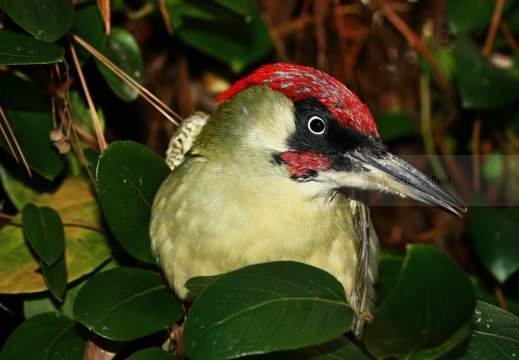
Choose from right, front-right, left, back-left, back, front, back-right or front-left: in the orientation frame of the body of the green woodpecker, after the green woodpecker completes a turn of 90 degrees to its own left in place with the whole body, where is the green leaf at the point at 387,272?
front

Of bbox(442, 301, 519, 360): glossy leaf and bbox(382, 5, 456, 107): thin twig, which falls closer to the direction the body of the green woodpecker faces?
the glossy leaf

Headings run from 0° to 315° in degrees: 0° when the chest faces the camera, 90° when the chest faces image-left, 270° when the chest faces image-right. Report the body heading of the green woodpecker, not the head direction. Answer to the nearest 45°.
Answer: approximately 315°

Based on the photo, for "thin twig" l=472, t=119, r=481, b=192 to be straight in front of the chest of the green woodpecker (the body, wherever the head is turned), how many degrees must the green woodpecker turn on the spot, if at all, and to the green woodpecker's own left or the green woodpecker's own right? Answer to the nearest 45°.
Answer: approximately 90° to the green woodpecker's own left

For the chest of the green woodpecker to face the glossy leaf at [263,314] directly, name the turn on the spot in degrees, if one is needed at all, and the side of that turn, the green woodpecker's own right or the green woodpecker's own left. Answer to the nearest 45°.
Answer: approximately 45° to the green woodpecker's own right

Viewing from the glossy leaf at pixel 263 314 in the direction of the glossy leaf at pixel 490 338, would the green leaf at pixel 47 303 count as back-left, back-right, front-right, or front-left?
back-left

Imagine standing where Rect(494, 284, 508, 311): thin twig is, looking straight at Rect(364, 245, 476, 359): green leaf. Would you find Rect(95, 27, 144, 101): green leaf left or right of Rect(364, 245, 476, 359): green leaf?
right

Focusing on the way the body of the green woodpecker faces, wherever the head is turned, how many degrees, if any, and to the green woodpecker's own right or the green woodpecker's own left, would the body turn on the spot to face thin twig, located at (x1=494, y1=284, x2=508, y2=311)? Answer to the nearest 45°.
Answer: approximately 90° to the green woodpecker's own left

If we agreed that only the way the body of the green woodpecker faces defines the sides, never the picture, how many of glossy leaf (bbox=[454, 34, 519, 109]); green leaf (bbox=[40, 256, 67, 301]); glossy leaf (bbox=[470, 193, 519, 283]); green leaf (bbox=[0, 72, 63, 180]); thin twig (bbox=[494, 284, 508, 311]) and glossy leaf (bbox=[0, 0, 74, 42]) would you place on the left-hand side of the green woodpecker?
3

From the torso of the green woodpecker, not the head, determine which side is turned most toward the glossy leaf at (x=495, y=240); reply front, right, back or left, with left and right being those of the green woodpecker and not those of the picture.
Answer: left

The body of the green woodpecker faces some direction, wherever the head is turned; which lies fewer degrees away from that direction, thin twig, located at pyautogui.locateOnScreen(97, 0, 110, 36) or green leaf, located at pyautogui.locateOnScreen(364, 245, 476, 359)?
the green leaf

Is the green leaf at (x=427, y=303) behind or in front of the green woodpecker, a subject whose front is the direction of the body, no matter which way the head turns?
in front

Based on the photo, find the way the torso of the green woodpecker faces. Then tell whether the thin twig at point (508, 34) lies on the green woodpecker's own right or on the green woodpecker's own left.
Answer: on the green woodpecker's own left
